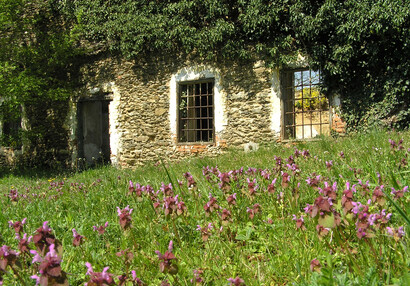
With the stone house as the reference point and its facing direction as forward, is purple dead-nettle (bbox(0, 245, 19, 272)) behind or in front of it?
in front

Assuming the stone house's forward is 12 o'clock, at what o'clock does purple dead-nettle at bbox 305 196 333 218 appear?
The purple dead-nettle is roughly at 12 o'clock from the stone house.

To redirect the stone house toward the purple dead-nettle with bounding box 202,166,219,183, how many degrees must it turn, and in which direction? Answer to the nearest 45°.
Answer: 0° — it already faces it

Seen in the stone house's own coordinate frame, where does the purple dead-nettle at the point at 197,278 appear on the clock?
The purple dead-nettle is roughly at 12 o'clock from the stone house.

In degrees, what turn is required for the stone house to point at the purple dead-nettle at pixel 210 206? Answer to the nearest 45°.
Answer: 0° — it already faces it

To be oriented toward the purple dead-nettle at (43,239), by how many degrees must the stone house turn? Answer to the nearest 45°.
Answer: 0° — it already faces it

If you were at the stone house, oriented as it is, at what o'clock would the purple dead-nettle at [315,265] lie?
The purple dead-nettle is roughly at 12 o'clock from the stone house.

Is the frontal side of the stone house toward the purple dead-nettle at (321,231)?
yes

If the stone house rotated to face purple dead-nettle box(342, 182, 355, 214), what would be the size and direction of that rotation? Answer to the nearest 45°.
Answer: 0° — it already faces it

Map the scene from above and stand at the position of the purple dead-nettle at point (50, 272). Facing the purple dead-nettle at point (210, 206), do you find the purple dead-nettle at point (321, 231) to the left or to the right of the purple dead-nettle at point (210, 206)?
right

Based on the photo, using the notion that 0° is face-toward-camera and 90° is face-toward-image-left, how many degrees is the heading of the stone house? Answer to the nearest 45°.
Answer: approximately 0°
